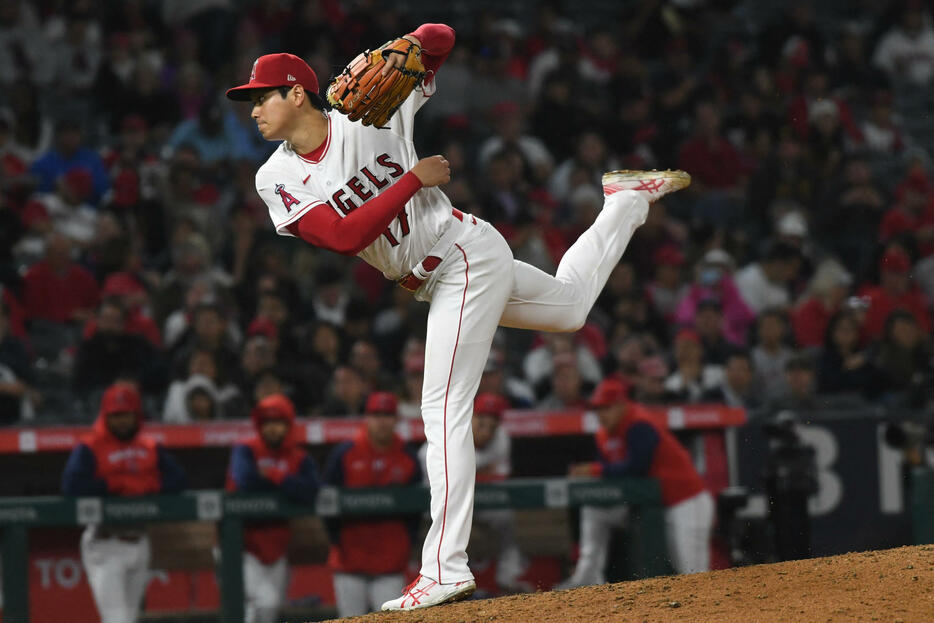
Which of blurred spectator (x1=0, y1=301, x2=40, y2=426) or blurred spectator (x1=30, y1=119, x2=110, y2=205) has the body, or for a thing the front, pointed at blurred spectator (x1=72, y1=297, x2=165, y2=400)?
blurred spectator (x1=30, y1=119, x2=110, y2=205)

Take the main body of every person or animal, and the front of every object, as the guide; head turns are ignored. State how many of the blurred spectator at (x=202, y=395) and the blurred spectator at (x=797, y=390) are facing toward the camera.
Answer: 2

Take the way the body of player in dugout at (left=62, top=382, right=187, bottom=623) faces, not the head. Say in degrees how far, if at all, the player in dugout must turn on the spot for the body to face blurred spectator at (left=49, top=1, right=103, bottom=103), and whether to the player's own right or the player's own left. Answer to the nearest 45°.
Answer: approximately 180°

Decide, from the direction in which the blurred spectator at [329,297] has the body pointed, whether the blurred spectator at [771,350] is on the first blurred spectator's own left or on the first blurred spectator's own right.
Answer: on the first blurred spectator's own left

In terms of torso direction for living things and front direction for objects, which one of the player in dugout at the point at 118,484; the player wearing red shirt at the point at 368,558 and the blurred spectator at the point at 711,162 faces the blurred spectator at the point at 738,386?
the blurred spectator at the point at 711,162

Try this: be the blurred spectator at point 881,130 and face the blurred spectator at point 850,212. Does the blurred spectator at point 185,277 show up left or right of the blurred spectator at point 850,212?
right

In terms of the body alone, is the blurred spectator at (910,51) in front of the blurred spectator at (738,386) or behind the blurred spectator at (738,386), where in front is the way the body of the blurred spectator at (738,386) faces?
behind

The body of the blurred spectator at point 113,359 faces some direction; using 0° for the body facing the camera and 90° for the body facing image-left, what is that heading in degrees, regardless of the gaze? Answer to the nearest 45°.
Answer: approximately 0°
